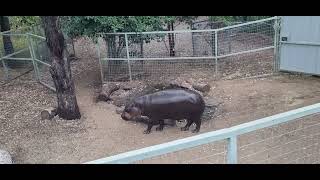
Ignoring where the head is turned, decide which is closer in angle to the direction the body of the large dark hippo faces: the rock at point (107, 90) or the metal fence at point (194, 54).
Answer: the rock

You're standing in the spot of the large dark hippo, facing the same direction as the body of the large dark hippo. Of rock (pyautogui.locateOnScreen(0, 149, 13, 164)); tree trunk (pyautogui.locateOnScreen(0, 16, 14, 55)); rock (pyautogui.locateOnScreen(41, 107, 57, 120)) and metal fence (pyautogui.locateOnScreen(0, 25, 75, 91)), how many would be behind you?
0

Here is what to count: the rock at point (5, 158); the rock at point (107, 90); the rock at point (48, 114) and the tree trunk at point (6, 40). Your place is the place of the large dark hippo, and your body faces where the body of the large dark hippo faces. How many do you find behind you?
0

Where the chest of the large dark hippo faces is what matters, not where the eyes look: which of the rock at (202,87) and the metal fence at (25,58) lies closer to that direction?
the metal fence

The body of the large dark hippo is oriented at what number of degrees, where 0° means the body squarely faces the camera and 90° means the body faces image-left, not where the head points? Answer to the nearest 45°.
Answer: approximately 90°

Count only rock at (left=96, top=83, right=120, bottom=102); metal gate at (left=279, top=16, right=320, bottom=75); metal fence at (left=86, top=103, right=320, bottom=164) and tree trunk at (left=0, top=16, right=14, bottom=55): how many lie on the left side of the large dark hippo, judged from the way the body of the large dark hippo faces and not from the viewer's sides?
1

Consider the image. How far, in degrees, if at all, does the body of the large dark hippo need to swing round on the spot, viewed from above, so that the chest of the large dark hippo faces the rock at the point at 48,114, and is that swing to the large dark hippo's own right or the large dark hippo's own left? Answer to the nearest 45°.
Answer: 0° — it already faces it

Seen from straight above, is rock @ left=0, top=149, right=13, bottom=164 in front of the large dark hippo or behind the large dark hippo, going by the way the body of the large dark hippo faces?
in front

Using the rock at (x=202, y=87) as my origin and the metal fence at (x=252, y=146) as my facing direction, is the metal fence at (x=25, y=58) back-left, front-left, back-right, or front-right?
back-right

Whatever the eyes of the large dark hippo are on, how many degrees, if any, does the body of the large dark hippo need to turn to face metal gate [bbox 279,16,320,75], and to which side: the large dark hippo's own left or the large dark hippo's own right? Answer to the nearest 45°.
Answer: approximately 135° to the large dark hippo's own right
